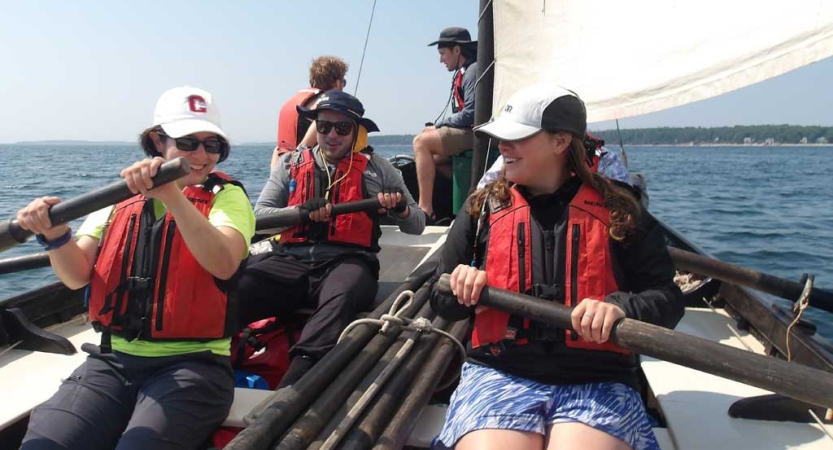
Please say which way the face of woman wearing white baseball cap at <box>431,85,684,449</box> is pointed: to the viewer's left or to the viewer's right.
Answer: to the viewer's left

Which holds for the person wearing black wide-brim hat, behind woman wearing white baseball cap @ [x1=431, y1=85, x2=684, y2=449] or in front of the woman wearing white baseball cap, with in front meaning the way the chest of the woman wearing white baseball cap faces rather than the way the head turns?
behind

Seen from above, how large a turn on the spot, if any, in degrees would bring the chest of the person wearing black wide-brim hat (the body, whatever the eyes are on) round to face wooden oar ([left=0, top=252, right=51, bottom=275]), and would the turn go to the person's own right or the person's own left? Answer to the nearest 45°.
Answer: approximately 45° to the person's own left

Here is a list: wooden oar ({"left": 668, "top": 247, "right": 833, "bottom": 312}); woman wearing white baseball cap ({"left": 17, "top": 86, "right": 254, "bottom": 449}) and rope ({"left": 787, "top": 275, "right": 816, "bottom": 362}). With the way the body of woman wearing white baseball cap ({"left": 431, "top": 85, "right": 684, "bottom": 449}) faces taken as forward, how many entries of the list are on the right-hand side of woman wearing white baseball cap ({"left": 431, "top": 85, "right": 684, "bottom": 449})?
1

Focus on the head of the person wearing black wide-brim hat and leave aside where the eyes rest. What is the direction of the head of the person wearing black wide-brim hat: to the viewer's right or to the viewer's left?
to the viewer's left

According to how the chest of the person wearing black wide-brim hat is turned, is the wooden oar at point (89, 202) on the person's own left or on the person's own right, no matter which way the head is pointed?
on the person's own left

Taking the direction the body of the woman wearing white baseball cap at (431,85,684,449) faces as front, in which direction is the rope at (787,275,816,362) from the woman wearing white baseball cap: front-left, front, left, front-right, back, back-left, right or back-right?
back-left

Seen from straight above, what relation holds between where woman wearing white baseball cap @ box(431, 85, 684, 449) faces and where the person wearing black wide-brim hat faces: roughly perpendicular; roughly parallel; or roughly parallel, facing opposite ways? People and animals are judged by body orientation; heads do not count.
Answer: roughly perpendicular

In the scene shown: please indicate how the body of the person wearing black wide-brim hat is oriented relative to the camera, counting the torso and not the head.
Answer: to the viewer's left

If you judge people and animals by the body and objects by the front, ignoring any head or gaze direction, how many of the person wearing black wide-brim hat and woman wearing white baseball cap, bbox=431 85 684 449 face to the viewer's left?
1

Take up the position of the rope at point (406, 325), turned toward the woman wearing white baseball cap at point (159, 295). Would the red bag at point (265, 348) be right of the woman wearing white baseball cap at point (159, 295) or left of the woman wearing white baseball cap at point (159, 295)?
right

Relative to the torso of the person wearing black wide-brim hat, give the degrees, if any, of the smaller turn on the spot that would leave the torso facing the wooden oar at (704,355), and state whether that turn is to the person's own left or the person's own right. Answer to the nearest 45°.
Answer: approximately 90° to the person's own left
